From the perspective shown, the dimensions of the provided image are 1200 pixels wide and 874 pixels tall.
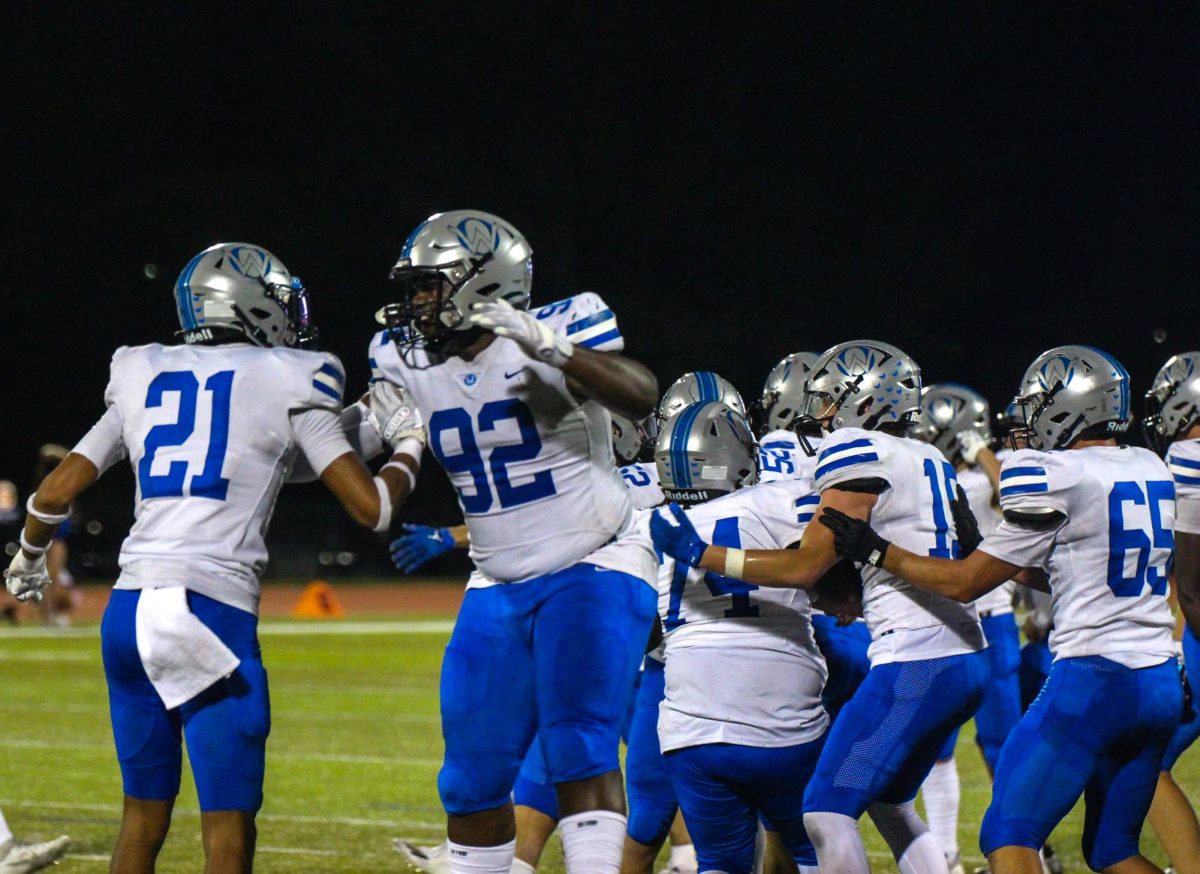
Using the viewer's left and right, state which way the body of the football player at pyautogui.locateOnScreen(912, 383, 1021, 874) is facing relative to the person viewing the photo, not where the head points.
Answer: facing to the left of the viewer

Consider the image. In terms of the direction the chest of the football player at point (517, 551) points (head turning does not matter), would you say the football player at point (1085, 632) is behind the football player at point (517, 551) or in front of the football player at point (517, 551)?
behind

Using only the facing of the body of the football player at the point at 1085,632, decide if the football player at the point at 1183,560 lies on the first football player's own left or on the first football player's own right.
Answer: on the first football player's own right

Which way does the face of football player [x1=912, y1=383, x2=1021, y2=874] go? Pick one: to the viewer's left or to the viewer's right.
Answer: to the viewer's left

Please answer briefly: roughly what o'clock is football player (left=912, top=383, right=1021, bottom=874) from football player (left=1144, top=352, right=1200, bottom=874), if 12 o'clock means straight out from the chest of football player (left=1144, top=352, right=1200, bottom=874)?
football player (left=912, top=383, right=1021, bottom=874) is roughly at 2 o'clock from football player (left=1144, top=352, right=1200, bottom=874).

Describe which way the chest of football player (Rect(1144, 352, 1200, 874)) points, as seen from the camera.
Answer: to the viewer's left

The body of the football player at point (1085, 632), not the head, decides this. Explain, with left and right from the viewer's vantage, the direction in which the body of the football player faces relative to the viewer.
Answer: facing away from the viewer and to the left of the viewer

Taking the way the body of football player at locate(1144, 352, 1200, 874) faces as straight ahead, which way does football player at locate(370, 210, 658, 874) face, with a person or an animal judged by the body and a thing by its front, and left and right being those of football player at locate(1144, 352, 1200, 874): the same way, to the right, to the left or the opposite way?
to the left
